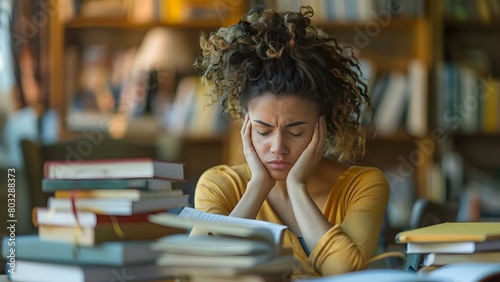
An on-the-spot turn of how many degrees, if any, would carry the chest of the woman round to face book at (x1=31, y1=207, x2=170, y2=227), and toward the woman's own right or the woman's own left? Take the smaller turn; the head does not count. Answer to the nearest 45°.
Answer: approximately 45° to the woman's own right

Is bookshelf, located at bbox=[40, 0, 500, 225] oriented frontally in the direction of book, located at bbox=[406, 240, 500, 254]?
yes

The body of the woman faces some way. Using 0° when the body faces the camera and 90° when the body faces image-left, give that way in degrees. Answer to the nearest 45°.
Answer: approximately 0°
